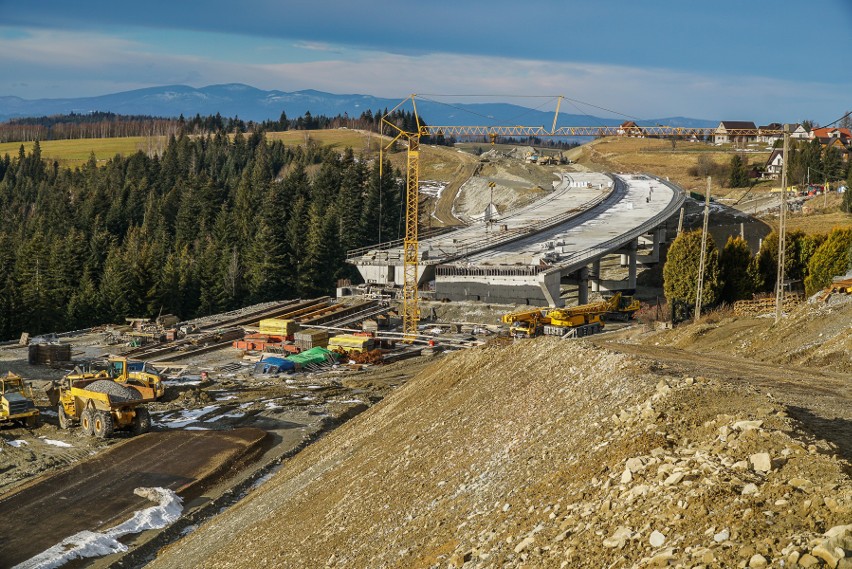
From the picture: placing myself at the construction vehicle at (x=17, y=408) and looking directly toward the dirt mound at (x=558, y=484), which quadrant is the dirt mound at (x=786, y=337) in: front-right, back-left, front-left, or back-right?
front-left

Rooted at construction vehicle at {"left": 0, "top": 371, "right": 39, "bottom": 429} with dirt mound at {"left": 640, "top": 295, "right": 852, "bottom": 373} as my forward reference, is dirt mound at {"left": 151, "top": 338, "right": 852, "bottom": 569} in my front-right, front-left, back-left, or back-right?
front-right

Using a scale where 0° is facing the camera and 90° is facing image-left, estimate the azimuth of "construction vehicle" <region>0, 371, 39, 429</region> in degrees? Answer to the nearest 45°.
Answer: approximately 315°

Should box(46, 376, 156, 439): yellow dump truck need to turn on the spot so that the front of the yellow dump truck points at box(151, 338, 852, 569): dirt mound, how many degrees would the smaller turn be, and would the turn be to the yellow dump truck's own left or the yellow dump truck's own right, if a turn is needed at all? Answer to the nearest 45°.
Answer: approximately 135° to the yellow dump truck's own left

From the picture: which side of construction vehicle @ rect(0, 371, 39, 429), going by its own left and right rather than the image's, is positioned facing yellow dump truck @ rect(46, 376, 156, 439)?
front

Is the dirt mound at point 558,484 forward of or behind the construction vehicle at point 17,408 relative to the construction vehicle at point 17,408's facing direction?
forward
